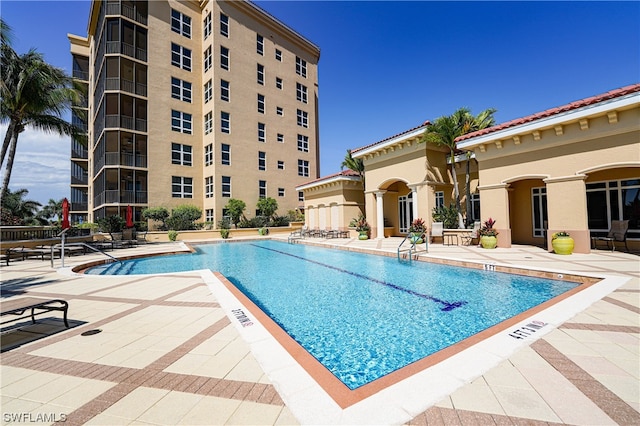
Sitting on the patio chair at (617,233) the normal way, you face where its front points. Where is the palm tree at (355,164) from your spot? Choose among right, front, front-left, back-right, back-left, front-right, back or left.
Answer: front-right

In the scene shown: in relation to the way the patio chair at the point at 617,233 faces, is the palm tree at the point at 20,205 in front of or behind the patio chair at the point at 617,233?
in front

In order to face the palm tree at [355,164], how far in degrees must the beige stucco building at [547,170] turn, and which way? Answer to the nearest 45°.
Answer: approximately 90° to its right

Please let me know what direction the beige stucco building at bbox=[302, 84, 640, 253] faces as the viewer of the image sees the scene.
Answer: facing the viewer and to the left of the viewer

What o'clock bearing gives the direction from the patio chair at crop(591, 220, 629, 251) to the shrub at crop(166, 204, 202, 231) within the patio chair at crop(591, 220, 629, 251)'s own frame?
The shrub is roughly at 1 o'clock from the patio chair.

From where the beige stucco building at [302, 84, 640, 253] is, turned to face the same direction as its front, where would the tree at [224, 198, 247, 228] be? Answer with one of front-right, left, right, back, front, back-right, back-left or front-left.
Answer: front-right

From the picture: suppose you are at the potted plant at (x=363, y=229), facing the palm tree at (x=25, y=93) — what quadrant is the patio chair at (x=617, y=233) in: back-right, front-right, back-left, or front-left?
back-left

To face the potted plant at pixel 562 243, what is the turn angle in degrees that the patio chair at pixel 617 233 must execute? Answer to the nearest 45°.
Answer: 0° — it already faces it

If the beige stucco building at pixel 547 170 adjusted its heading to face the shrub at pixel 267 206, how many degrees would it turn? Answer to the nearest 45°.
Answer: approximately 45° to its right

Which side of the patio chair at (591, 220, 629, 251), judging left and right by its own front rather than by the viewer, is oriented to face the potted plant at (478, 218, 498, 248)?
front
